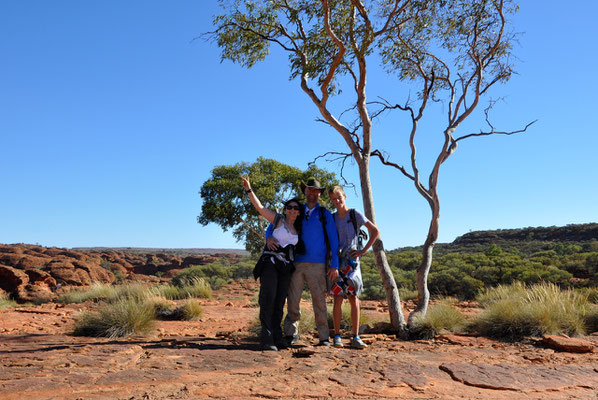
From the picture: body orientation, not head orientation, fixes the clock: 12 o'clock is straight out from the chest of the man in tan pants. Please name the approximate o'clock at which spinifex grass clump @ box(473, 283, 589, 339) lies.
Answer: The spinifex grass clump is roughly at 8 o'clock from the man in tan pants.

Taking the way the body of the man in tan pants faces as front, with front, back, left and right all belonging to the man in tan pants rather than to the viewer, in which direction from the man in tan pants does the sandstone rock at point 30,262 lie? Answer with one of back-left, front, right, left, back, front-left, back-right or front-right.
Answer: back-right

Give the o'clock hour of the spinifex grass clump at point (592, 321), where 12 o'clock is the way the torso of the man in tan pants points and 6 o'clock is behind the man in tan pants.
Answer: The spinifex grass clump is roughly at 8 o'clock from the man in tan pants.

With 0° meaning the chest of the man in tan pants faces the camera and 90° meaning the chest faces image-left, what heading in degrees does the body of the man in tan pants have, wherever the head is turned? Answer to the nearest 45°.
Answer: approximately 0°

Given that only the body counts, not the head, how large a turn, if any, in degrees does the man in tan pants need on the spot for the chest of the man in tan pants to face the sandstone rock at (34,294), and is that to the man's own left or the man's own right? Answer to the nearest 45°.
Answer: approximately 135° to the man's own right

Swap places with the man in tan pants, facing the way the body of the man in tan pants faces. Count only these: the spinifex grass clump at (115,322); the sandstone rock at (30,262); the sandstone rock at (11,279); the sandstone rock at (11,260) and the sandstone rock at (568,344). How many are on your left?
1

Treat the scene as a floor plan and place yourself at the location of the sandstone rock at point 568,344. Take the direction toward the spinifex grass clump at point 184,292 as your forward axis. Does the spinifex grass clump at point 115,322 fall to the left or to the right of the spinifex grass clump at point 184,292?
left

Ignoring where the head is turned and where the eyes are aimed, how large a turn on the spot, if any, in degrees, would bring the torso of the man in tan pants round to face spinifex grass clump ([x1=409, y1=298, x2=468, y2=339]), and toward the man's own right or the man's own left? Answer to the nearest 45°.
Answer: approximately 135° to the man's own left

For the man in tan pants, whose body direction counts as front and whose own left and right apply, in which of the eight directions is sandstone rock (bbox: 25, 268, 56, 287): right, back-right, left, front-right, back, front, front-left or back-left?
back-right
